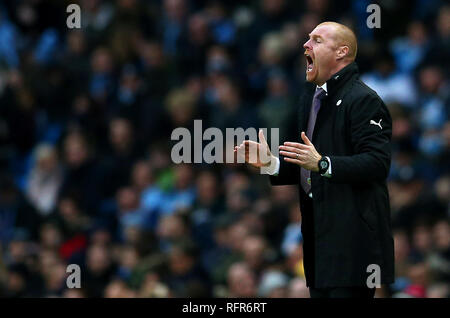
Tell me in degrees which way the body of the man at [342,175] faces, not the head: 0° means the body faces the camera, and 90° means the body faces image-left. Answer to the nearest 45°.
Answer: approximately 45°

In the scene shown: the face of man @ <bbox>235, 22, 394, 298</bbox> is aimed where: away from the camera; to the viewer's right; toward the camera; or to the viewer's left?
to the viewer's left
